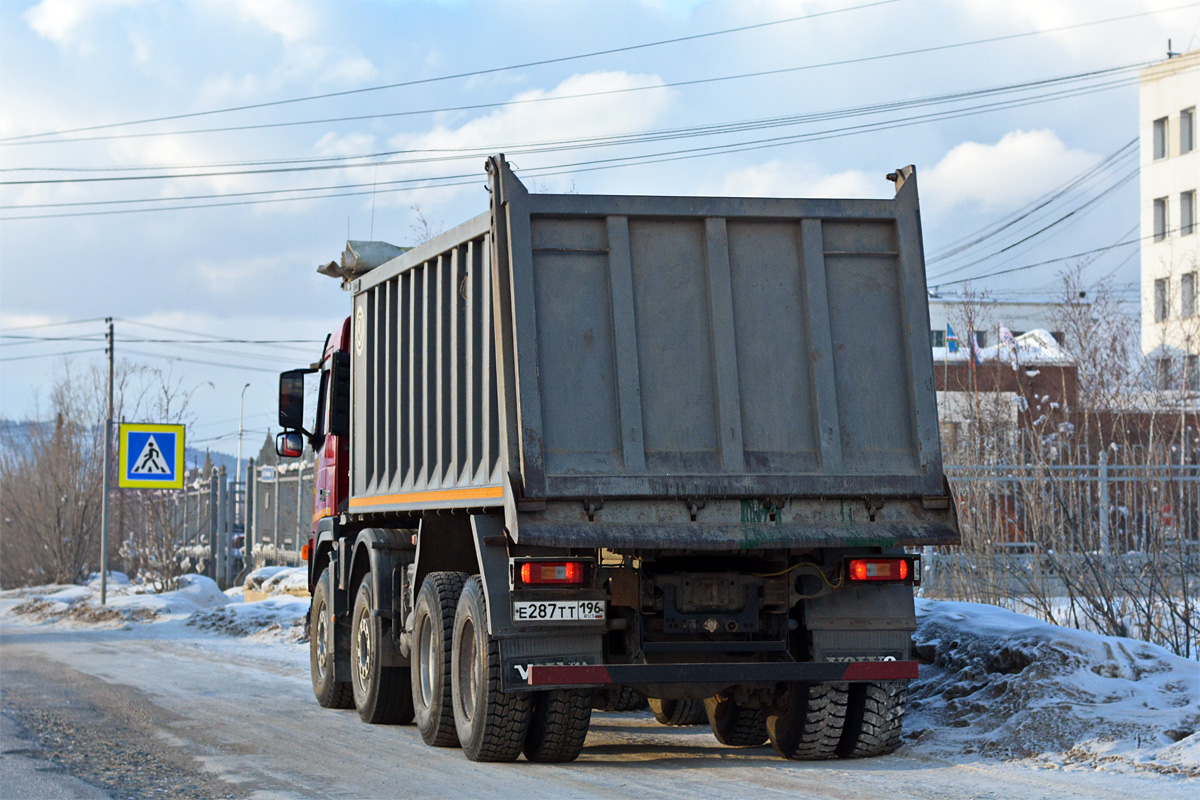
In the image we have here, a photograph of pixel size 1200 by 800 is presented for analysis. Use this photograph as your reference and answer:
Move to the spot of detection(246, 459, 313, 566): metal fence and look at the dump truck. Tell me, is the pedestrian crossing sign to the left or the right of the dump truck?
right

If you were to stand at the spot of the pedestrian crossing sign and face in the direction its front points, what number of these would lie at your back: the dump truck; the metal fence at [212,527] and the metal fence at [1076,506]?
1

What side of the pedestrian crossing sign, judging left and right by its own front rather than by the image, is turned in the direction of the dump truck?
front

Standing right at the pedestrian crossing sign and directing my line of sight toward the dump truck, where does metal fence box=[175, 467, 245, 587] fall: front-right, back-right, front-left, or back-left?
back-left

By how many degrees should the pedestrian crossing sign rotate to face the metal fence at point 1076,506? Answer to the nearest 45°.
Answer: approximately 45° to its left

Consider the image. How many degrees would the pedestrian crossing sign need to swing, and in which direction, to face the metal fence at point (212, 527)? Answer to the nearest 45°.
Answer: approximately 180°

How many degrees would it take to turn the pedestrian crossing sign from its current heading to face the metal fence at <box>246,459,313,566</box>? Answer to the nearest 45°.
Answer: approximately 135° to its left

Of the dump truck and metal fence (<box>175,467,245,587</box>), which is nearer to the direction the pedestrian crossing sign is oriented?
the dump truck

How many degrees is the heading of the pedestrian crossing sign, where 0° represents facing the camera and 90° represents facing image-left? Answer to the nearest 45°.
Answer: approximately 0°

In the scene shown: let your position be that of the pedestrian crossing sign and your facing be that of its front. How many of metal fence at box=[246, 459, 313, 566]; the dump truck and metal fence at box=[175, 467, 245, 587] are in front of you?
1
